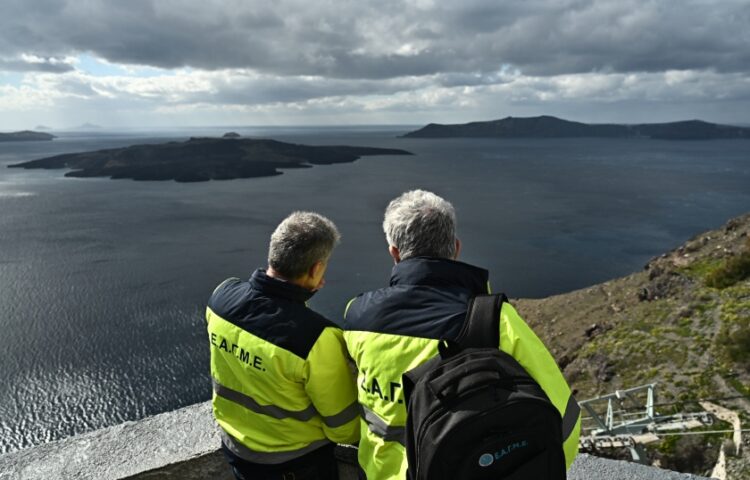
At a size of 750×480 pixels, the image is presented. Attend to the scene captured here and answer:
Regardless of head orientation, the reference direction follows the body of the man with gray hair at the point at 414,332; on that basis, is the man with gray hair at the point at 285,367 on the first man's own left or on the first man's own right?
on the first man's own left

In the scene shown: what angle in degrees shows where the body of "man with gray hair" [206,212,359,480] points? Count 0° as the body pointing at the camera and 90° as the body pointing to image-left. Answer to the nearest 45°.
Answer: approximately 225°

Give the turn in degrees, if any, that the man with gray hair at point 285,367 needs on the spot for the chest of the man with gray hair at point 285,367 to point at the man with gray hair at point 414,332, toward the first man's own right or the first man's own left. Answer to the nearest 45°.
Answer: approximately 90° to the first man's own right

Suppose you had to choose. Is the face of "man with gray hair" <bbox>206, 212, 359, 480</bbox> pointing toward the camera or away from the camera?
away from the camera

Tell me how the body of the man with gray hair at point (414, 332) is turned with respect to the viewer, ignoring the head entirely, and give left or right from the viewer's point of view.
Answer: facing away from the viewer
